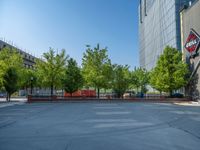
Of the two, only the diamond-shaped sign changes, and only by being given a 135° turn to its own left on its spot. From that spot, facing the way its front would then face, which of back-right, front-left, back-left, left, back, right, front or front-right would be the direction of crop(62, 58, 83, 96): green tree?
back

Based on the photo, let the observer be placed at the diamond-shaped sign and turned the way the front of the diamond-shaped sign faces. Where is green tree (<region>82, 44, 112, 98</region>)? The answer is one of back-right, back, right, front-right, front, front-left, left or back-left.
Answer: front-right

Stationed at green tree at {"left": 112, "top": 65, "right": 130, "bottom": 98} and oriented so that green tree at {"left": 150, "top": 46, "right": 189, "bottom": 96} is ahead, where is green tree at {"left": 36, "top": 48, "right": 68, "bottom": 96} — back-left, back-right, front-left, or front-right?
back-right

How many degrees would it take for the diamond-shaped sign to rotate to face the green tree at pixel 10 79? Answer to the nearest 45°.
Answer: approximately 45° to its right

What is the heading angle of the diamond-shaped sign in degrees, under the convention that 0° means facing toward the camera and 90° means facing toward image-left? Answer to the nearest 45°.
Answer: approximately 45°

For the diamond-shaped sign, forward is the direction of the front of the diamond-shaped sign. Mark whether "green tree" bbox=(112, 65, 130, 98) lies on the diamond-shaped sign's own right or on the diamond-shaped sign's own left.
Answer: on the diamond-shaped sign's own right
